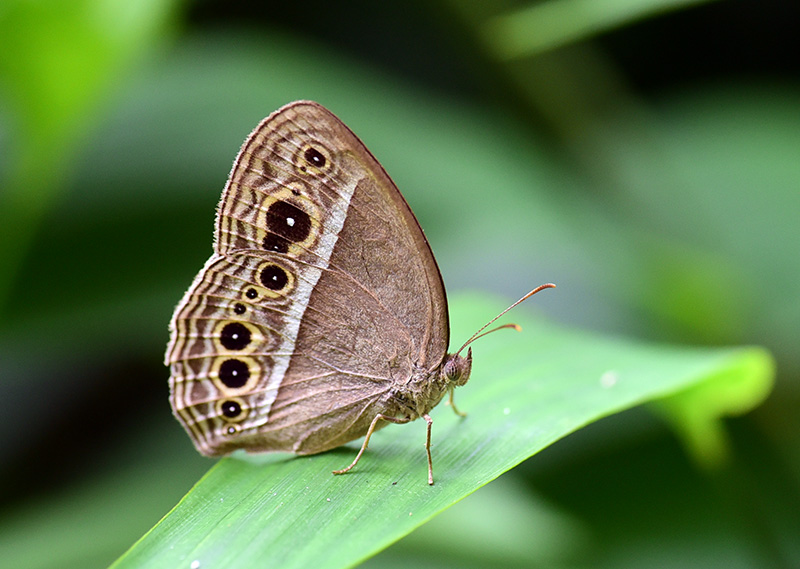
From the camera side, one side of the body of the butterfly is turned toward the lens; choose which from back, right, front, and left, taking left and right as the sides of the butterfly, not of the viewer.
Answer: right
